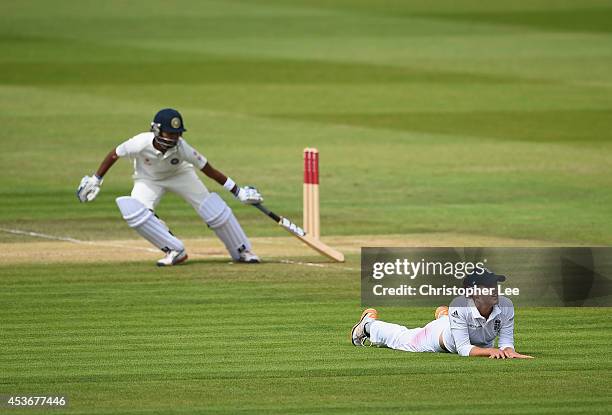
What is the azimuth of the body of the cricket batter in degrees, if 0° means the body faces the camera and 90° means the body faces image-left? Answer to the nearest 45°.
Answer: approximately 0°
